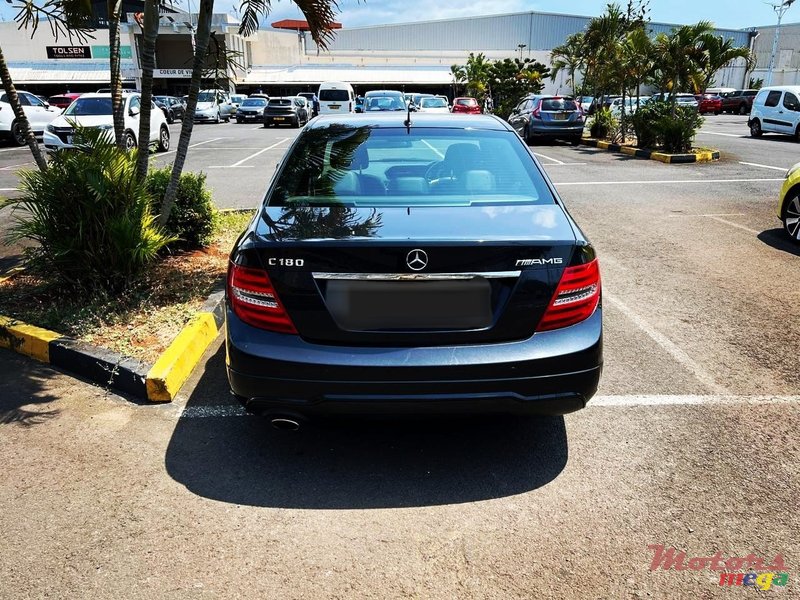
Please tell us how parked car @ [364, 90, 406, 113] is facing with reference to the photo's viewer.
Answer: facing the viewer

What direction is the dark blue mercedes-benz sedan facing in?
away from the camera

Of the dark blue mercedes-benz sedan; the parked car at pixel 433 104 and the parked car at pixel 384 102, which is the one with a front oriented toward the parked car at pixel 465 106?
the dark blue mercedes-benz sedan

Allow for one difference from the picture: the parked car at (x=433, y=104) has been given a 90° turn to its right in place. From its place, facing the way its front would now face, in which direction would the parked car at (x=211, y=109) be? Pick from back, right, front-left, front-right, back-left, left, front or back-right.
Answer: front-right

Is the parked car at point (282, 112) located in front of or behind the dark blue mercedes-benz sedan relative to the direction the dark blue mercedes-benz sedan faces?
in front

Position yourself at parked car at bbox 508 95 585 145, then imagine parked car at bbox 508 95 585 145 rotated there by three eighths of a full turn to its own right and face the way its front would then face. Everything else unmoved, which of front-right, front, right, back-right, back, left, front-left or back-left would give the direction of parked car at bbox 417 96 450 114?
back-left

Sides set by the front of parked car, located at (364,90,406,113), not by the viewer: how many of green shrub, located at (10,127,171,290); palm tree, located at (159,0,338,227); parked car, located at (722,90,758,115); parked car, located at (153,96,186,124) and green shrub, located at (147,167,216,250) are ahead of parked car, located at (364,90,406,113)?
3

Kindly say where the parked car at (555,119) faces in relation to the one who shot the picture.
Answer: facing away from the viewer and to the left of the viewer

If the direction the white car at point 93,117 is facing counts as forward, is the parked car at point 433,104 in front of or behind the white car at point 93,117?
behind

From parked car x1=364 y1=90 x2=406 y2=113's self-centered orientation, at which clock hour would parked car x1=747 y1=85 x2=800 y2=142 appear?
parked car x1=747 y1=85 x2=800 y2=142 is roughly at 9 o'clock from parked car x1=364 y1=90 x2=406 y2=113.

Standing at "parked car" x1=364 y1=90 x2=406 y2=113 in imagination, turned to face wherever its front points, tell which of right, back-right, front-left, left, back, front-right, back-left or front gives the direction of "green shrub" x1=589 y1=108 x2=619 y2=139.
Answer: left

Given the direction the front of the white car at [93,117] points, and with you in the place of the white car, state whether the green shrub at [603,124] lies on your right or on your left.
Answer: on your left

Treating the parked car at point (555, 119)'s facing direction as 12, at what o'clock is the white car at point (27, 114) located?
The white car is roughly at 10 o'clock from the parked car.

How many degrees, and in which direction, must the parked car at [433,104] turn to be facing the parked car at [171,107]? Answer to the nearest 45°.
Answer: approximately 135° to its right

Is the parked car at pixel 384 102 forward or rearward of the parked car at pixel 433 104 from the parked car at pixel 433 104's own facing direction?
forward

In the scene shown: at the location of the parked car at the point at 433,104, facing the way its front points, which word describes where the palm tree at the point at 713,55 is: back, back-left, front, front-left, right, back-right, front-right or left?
front-left

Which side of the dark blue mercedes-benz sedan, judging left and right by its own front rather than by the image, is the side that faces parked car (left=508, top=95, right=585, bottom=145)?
front

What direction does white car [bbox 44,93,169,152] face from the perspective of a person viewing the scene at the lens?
facing the viewer and to the left of the viewer

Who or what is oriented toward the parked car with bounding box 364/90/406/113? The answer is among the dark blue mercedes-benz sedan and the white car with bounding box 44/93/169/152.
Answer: the dark blue mercedes-benz sedan
